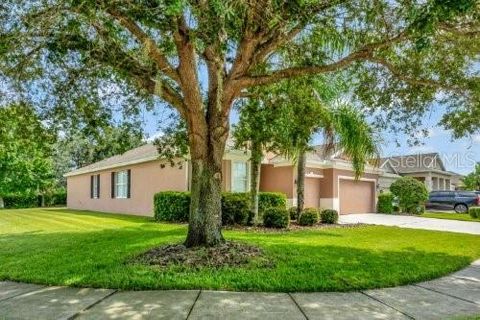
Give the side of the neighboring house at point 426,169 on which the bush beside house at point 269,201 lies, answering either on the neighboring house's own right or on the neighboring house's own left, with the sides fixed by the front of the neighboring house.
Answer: on the neighboring house's own right

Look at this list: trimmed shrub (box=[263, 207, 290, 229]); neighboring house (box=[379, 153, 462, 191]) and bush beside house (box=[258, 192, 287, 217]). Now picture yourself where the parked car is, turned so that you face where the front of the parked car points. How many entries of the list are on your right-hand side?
1

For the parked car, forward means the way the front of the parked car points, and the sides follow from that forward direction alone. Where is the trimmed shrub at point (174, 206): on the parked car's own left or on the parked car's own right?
on the parked car's own left

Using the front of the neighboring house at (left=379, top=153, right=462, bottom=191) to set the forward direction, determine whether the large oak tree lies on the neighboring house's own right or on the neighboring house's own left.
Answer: on the neighboring house's own right

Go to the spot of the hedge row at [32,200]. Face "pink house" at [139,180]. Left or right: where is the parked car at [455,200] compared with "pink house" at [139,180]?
left

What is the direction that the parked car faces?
to the viewer's left

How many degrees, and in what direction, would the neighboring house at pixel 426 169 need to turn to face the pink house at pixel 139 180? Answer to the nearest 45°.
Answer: approximately 90° to its right

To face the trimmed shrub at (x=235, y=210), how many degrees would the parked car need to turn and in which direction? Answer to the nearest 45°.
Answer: approximately 90° to its left

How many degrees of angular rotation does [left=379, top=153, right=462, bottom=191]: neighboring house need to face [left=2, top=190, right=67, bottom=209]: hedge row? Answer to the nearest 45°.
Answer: approximately 90° to its right

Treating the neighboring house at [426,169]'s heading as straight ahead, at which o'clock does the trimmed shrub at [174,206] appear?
The trimmed shrub is roughly at 2 o'clock from the neighboring house.

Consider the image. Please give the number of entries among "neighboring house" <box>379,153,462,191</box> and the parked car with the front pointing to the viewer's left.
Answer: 1

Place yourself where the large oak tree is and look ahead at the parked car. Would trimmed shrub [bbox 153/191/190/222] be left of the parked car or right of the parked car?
left
